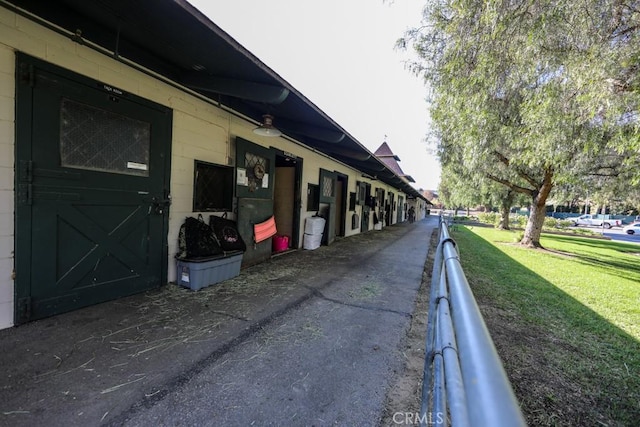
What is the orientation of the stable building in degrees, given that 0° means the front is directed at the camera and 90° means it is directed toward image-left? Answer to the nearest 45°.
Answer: approximately 315°

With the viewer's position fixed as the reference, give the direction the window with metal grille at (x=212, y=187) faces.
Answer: facing the viewer and to the right of the viewer

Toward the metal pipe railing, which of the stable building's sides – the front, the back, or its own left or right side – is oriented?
front
